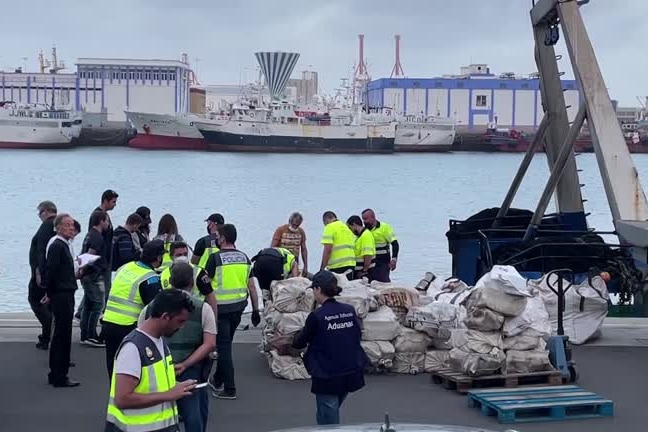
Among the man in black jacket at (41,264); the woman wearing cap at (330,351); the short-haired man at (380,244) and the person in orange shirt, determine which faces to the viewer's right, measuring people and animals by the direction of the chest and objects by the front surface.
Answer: the man in black jacket

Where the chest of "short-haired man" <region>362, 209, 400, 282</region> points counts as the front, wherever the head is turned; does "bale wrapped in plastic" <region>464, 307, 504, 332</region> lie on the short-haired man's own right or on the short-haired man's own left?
on the short-haired man's own left

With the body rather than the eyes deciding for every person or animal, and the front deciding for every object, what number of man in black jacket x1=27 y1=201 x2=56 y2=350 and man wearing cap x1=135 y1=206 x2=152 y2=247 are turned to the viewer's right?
1

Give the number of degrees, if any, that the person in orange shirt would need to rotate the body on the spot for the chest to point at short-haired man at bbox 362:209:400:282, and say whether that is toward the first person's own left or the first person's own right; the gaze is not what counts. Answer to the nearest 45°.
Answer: approximately 135° to the first person's own left

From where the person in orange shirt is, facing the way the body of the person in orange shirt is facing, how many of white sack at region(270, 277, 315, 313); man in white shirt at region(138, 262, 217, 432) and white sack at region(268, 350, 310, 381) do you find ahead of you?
3

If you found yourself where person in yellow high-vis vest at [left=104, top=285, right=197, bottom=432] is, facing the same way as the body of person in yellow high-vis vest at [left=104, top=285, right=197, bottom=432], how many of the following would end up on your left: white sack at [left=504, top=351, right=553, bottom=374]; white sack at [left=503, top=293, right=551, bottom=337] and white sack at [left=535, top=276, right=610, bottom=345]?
3

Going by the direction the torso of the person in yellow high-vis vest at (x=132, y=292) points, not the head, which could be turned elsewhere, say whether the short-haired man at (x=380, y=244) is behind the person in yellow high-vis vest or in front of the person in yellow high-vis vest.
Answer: in front

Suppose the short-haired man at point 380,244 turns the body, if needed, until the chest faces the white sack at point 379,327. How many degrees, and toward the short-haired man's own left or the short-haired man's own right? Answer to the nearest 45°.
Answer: approximately 45° to the short-haired man's own left

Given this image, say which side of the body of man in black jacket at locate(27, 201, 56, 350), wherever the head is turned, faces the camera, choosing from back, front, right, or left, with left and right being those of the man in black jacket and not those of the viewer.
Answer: right
